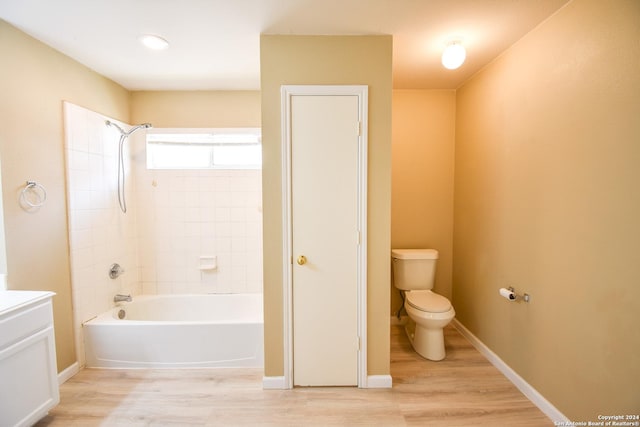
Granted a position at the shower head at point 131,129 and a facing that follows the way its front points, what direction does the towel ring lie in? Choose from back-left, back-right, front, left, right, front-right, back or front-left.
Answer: back-right

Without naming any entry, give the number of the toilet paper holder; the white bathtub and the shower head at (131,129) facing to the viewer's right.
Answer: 1

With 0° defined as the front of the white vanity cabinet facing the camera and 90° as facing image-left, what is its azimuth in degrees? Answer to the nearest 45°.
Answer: approximately 315°

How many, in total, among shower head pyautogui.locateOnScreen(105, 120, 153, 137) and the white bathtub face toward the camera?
1

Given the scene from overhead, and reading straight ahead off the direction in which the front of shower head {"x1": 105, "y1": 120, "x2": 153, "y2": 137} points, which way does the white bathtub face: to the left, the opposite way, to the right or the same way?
to the right

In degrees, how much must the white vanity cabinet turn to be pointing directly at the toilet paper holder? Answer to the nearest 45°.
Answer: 0° — it already faces it

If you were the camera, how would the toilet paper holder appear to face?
facing the viewer and to the left of the viewer

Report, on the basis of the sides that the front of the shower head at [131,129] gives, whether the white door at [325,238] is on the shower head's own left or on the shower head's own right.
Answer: on the shower head's own right

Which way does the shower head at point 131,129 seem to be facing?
to the viewer's right

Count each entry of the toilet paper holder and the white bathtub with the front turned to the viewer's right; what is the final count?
0

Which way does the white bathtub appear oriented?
toward the camera

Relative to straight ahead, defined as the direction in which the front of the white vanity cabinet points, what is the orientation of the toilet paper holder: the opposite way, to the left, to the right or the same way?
the opposite way
